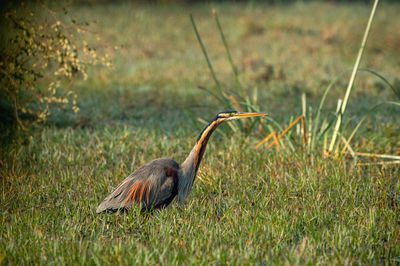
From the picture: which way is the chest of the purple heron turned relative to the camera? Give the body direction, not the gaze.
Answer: to the viewer's right
